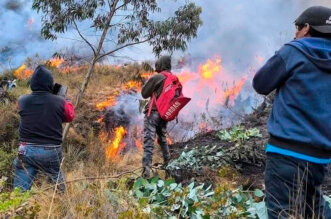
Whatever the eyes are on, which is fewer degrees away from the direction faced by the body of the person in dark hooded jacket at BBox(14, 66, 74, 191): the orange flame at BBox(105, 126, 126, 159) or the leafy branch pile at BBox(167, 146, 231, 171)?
the orange flame

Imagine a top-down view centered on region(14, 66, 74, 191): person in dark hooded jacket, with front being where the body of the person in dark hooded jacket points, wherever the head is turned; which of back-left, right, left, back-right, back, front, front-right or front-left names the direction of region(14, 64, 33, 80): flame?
front

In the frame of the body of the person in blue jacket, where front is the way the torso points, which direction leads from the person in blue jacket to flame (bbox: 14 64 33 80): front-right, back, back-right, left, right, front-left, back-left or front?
front

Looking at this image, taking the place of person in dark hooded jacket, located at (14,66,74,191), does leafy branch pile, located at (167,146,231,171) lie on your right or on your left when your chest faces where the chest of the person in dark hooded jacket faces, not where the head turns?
on your right

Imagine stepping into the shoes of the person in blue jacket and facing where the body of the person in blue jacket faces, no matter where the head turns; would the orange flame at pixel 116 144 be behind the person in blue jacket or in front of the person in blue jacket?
in front

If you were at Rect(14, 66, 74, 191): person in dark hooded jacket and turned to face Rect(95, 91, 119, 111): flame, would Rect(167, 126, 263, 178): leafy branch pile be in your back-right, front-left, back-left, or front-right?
front-right

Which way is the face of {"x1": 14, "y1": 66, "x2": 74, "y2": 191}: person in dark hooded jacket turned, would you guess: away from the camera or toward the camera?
away from the camera

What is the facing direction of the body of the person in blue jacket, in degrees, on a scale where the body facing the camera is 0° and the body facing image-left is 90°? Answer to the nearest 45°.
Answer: approximately 135°

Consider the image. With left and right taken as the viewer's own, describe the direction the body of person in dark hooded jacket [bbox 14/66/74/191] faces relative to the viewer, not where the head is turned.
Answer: facing away from the viewer

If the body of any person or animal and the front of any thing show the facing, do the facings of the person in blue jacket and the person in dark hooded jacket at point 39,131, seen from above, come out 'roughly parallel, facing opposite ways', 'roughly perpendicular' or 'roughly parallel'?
roughly parallel

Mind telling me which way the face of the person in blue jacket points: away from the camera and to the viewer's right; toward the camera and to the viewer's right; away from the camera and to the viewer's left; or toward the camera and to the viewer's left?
away from the camera and to the viewer's left

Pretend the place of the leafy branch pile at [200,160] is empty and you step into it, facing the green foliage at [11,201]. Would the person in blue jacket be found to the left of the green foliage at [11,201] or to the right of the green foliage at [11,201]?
left

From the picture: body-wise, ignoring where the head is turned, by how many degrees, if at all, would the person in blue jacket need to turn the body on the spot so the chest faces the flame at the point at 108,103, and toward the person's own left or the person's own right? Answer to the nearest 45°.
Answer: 0° — they already face it

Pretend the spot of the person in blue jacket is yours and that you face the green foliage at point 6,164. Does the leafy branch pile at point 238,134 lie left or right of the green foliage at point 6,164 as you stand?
right

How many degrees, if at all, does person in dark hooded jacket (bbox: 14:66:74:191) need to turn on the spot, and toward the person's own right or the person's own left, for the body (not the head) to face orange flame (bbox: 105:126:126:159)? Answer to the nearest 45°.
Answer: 0° — they already face it

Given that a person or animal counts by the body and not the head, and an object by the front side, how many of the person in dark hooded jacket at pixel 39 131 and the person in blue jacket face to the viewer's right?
0

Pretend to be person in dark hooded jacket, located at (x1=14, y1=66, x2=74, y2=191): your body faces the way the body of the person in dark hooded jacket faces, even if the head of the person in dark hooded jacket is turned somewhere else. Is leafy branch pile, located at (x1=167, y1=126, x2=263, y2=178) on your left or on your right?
on your right
